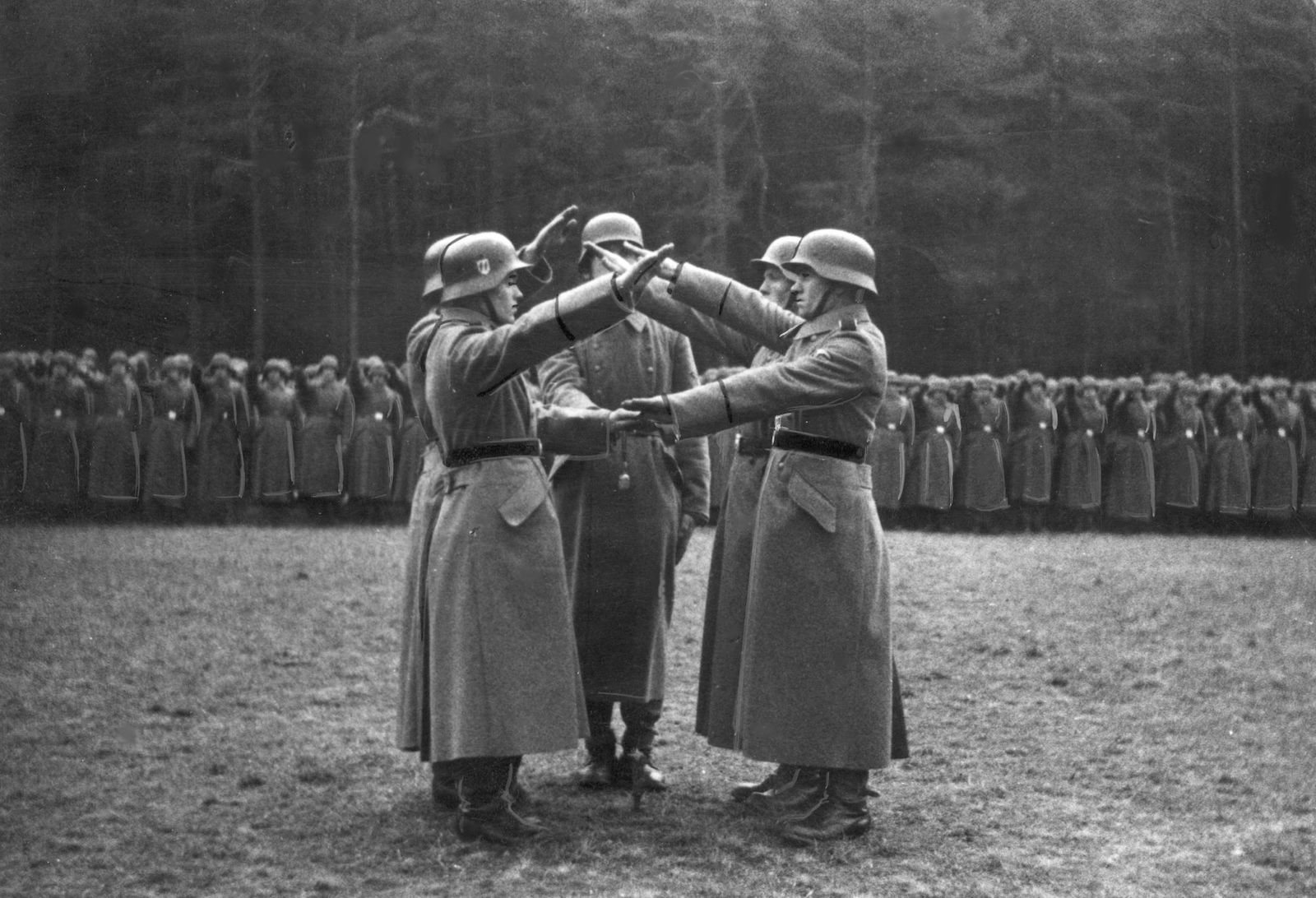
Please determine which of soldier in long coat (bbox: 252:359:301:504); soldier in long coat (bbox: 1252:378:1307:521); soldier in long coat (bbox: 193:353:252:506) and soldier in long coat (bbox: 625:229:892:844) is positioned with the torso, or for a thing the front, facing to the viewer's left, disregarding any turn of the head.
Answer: soldier in long coat (bbox: 625:229:892:844)

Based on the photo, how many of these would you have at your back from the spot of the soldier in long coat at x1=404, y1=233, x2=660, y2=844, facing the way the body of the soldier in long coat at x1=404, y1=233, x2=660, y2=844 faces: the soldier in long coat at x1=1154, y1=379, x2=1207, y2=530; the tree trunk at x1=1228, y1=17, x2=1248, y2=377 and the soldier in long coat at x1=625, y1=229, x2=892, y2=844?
0

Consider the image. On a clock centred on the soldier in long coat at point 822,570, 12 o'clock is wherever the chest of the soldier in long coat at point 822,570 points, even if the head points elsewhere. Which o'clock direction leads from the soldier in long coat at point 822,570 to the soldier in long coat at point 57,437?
the soldier in long coat at point 57,437 is roughly at 1 o'clock from the soldier in long coat at point 822,570.

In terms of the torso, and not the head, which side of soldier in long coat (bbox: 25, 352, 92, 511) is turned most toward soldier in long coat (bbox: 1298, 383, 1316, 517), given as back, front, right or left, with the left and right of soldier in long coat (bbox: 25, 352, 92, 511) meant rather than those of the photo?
left

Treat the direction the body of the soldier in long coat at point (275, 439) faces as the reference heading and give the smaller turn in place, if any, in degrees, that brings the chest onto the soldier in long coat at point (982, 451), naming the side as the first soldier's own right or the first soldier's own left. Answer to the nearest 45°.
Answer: approximately 90° to the first soldier's own left

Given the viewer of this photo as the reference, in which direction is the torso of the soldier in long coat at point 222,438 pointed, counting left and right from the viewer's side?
facing the viewer

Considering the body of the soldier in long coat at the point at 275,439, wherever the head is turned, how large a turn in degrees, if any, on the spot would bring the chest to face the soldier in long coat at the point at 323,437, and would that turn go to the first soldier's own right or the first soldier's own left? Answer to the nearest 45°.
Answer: approximately 135° to the first soldier's own left

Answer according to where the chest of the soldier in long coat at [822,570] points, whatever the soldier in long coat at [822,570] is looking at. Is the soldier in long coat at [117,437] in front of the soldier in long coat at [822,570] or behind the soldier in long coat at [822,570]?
in front

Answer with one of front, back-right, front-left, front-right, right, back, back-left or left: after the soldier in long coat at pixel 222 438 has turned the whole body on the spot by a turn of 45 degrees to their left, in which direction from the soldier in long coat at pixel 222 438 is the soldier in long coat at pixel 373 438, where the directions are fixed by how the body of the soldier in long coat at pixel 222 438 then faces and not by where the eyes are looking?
left

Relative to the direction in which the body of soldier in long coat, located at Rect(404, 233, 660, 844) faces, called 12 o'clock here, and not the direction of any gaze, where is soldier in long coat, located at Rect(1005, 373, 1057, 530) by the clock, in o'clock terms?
soldier in long coat, located at Rect(1005, 373, 1057, 530) is roughly at 10 o'clock from soldier in long coat, located at Rect(404, 233, 660, 844).

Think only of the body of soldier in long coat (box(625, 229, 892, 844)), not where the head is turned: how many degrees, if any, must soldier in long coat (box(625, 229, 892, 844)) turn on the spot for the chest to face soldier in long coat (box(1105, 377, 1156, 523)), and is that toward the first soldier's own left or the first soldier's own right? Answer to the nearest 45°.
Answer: approximately 90° to the first soldier's own right

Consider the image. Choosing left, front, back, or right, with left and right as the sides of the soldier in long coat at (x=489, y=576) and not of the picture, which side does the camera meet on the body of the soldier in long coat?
right

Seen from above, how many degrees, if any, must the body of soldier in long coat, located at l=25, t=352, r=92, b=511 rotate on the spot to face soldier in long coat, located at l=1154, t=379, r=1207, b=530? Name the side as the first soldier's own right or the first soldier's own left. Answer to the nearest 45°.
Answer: approximately 90° to the first soldier's own left

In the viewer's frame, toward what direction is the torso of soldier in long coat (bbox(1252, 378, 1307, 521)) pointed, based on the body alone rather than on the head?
toward the camera

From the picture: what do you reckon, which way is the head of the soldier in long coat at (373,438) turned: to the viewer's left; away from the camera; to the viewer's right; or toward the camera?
toward the camera

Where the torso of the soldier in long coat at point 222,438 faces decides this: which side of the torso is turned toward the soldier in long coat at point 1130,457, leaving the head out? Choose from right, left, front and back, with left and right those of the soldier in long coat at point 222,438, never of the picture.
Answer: left

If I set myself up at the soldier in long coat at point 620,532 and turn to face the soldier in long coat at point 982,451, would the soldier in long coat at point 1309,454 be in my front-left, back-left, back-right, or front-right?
front-right

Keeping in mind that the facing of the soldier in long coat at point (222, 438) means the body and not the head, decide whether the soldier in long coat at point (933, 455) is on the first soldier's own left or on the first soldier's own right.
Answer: on the first soldier's own left
